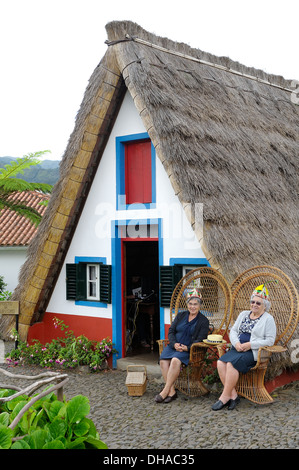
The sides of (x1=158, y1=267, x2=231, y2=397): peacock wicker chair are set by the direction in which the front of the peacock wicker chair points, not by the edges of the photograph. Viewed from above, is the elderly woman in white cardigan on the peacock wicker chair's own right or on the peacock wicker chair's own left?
on the peacock wicker chair's own left

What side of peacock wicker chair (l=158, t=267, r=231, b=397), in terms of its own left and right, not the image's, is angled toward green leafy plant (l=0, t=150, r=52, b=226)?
right

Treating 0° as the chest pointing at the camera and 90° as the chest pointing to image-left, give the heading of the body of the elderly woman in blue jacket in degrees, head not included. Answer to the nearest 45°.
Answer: approximately 45°

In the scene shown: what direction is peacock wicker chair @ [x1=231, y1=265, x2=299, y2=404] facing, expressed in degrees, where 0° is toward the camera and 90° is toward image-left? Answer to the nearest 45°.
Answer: approximately 45°
